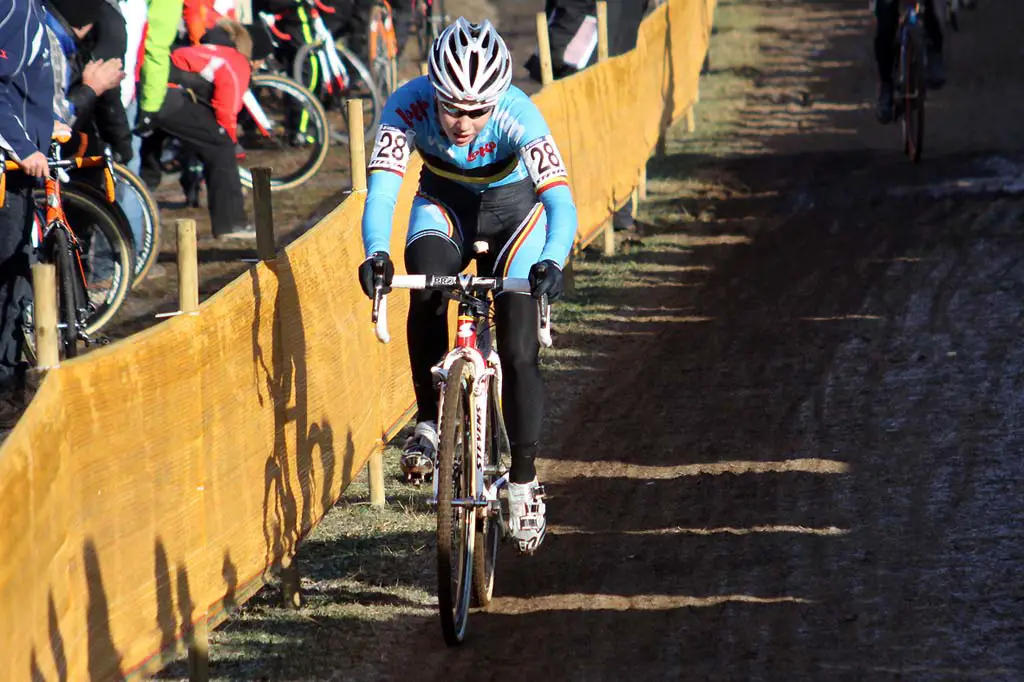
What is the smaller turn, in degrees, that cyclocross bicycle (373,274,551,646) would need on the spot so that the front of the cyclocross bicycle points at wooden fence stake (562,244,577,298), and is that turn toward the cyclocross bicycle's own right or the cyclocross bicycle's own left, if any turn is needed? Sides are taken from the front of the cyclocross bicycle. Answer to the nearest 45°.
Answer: approximately 180°

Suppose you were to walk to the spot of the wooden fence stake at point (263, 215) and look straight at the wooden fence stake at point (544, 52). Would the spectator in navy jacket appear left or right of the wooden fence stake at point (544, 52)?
left

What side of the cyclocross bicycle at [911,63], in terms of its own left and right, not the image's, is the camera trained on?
front

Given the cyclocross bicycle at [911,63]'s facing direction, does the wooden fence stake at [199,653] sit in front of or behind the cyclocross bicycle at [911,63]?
in front

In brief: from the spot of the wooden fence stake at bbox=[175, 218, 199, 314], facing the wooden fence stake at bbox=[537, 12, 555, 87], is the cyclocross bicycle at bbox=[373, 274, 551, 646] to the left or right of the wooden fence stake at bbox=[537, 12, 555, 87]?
right

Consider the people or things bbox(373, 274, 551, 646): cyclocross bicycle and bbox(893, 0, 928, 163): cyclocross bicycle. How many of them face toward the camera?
2

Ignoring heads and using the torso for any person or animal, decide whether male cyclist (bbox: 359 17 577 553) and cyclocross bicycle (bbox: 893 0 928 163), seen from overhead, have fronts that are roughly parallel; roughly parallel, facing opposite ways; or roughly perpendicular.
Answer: roughly parallel

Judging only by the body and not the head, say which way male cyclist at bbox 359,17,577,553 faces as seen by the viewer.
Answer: toward the camera

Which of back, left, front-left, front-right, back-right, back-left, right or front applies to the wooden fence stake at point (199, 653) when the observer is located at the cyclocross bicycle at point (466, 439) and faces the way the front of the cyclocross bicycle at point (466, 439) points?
front-right

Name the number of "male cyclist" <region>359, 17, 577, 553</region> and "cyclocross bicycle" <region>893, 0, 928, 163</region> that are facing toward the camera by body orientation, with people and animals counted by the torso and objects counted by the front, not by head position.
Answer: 2

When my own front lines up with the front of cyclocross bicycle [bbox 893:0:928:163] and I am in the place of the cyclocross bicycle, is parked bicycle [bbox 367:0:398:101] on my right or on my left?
on my right

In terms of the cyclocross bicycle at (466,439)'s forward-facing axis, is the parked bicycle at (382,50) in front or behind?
behind

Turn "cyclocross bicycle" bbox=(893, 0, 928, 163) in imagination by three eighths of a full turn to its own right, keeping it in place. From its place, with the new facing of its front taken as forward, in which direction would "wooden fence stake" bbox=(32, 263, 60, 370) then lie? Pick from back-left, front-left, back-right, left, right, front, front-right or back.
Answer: back-left

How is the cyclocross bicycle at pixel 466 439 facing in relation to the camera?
toward the camera
